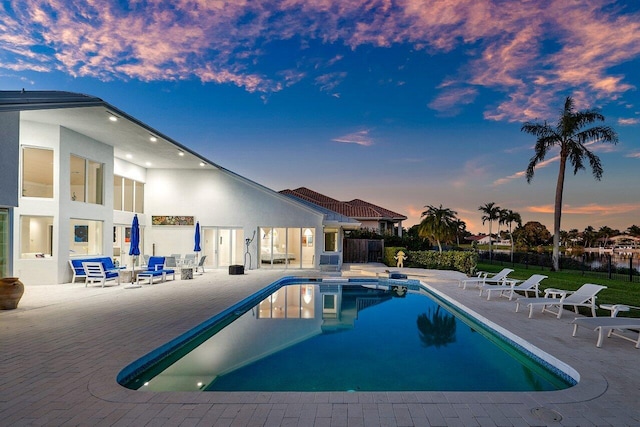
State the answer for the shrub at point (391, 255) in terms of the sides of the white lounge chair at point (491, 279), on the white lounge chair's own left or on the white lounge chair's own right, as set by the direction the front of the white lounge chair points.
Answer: on the white lounge chair's own right

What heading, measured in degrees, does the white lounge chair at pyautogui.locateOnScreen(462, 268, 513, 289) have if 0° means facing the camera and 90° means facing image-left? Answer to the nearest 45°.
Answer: approximately 90°

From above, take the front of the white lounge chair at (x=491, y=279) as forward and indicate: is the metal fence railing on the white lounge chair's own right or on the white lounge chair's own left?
on the white lounge chair's own right

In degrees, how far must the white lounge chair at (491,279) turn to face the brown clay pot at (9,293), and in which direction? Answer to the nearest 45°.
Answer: approximately 45° to its left

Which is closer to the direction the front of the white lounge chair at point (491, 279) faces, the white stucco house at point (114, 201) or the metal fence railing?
the white stucco house

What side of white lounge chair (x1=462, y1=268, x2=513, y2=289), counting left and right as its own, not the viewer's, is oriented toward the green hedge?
right

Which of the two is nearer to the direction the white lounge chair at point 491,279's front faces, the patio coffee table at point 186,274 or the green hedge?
the patio coffee table

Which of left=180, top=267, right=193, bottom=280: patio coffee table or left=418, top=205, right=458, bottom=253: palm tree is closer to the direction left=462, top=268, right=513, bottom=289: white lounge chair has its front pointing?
the patio coffee table

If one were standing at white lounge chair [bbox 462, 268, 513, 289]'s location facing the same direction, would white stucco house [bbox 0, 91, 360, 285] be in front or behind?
in front

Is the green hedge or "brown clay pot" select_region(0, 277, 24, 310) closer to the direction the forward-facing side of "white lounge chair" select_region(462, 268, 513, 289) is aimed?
the brown clay pot

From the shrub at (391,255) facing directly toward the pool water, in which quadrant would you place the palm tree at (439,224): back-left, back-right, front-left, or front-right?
back-left

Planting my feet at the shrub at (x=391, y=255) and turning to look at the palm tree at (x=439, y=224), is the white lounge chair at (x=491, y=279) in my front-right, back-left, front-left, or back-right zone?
back-right
